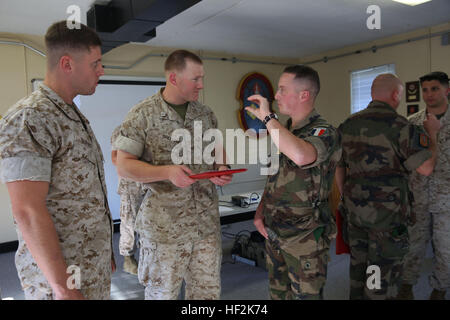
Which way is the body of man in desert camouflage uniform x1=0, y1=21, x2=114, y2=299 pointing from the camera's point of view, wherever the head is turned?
to the viewer's right

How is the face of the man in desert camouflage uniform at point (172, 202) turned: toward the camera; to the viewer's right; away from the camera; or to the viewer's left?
to the viewer's right

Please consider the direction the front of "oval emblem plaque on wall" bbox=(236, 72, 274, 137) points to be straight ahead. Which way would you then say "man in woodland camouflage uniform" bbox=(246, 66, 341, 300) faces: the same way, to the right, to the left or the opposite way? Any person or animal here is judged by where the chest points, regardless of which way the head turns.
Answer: to the right

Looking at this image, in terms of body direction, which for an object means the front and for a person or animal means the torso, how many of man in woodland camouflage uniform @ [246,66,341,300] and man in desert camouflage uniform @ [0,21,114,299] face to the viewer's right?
1

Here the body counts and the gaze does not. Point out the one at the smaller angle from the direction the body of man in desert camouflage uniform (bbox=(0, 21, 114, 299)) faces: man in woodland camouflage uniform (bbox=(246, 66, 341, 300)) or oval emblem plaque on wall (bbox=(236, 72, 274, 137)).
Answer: the man in woodland camouflage uniform

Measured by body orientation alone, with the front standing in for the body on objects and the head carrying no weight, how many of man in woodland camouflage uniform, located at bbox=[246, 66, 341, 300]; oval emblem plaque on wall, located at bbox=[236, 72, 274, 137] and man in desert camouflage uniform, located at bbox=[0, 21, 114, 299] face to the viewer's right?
1

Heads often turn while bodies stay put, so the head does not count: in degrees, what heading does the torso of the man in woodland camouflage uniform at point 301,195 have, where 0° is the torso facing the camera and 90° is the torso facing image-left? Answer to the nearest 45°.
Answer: approximately 90°

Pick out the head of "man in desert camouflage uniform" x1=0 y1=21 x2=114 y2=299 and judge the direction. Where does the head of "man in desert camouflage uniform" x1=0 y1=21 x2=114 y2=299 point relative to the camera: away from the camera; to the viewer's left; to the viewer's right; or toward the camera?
to the viewer's right

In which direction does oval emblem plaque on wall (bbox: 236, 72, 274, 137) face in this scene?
toward the camera

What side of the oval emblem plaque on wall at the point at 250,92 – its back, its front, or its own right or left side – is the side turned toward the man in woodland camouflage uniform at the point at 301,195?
front

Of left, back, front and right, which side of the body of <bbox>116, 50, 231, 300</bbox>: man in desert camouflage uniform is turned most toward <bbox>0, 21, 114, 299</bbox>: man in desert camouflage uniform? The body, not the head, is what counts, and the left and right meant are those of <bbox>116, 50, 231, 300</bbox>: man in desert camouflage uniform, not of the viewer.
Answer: right

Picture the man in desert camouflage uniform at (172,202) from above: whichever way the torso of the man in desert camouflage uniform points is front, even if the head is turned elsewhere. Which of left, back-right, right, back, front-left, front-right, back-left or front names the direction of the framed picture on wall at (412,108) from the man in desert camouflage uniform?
left
